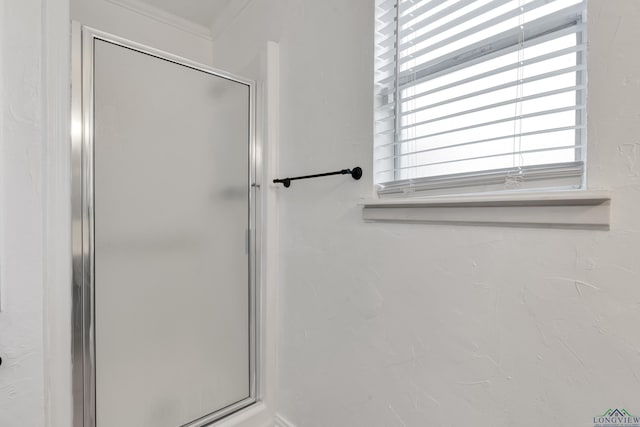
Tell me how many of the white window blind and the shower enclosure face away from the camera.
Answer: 0

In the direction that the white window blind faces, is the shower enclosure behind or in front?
in front

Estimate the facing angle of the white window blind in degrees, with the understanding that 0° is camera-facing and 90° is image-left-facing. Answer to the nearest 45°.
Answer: approximately 45°

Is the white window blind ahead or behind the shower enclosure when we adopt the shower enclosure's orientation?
ahead

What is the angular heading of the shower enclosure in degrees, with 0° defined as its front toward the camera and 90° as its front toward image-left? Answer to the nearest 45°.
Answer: approximately 315°
